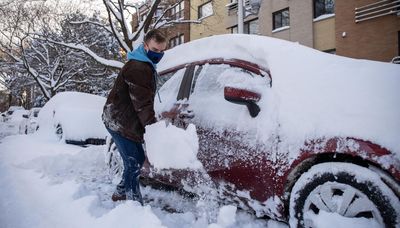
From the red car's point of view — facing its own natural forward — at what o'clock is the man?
The man is roughly at 5 o'clock from the red car.

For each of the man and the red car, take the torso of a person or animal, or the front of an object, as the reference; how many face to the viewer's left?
0

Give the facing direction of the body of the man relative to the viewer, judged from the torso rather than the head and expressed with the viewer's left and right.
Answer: facing to the right of the viewer

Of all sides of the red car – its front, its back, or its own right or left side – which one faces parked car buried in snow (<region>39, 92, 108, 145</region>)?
back

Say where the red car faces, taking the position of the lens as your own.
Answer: facing the viewer and to the right of the viewer

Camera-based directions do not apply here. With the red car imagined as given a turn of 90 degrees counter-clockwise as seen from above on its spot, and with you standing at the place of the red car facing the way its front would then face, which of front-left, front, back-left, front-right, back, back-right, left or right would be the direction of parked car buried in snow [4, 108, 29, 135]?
left

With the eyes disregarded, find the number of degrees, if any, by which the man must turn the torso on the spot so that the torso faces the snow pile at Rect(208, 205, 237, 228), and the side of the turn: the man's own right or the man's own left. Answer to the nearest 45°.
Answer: approximately 45° to the man's own right

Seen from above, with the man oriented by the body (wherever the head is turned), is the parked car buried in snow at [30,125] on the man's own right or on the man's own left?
on the man's own left

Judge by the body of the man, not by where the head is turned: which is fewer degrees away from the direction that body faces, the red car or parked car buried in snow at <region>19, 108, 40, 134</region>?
the red car

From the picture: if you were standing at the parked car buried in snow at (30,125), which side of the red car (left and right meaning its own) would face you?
back

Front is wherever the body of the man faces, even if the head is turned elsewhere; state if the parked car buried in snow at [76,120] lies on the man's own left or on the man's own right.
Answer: on the man's own left

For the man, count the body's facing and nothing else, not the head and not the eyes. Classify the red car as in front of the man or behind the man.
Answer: in front

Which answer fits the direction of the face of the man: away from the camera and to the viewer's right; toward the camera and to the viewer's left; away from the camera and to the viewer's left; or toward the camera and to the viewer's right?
toward the camera and to the viewer's right

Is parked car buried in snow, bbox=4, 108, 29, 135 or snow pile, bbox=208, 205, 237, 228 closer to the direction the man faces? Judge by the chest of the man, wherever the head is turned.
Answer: the snow pile
